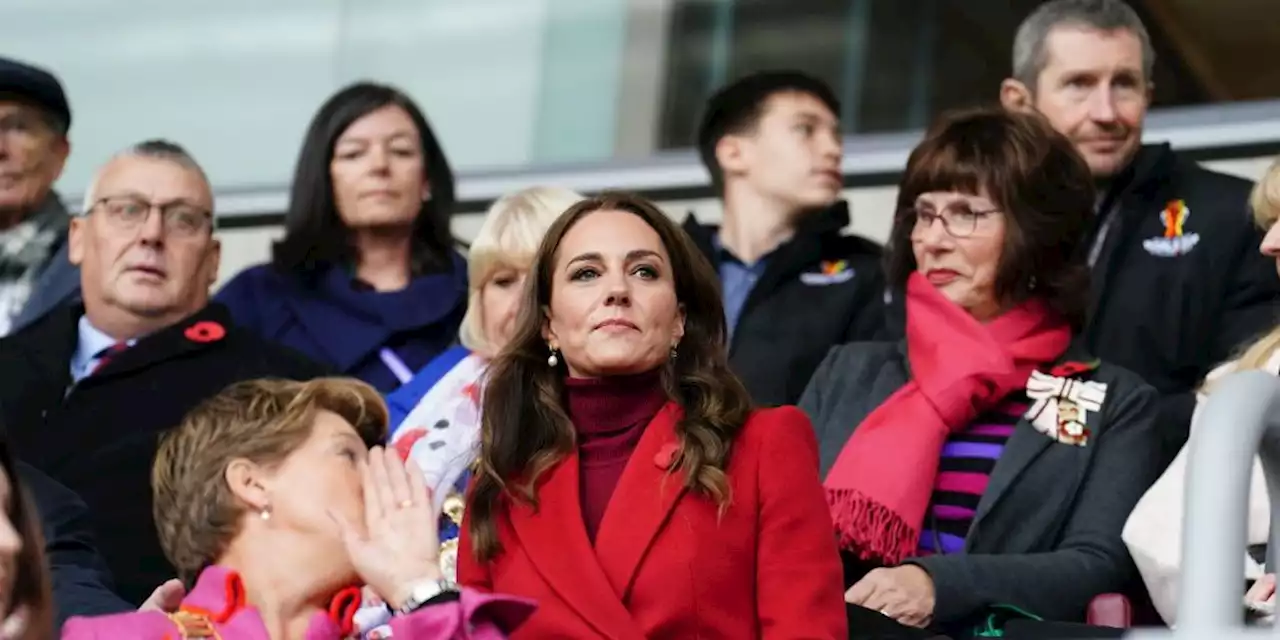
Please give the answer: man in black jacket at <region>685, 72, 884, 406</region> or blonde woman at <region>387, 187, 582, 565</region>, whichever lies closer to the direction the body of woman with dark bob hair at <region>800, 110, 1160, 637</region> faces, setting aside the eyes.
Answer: the blonde woman

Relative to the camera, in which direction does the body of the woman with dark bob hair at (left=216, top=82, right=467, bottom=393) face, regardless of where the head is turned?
toward the camera

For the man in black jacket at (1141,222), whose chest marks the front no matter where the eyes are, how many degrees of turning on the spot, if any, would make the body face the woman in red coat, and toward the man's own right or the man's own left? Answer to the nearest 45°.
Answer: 0° — they already face them

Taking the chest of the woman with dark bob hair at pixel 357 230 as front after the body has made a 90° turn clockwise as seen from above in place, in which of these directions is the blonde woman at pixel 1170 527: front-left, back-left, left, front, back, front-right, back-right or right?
back-left

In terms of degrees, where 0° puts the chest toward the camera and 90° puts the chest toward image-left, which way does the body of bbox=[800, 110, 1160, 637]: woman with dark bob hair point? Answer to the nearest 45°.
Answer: approximately 45°

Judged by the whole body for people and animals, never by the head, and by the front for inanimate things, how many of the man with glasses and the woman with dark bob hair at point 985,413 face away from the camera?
0

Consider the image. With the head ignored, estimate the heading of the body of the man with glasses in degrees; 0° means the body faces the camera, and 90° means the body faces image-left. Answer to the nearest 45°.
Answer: approximately 45°

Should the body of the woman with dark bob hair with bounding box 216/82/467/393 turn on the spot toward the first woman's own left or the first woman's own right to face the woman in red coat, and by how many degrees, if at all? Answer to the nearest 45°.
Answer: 0° — they already face them

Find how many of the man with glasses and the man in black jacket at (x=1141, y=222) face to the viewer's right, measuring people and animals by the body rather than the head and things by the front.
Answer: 0

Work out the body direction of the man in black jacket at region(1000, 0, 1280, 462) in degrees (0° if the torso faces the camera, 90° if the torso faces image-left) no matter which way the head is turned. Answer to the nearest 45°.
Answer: approximately 45°

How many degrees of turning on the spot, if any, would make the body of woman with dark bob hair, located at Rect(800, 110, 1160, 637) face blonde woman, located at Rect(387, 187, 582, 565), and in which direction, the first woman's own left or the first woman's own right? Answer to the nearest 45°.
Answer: approximately 45° to the first woman's own right

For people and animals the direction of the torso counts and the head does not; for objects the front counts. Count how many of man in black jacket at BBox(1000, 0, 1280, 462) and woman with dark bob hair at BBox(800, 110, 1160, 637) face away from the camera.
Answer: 0
